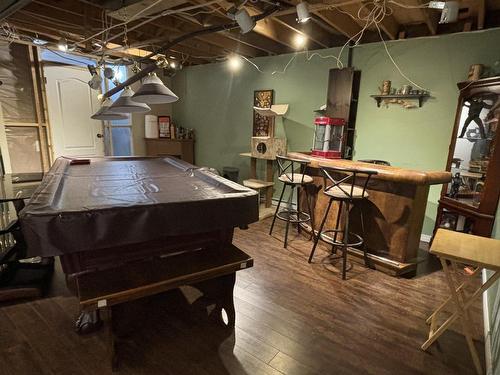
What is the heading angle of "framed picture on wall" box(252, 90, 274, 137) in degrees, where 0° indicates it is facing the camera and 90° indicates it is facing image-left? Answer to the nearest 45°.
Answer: approximately 0°

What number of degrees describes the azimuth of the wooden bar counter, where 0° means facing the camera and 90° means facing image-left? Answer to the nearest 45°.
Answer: approximately 45°

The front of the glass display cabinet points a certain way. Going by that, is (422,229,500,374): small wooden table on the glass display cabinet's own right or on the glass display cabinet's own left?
on the glass display cabinet's own left

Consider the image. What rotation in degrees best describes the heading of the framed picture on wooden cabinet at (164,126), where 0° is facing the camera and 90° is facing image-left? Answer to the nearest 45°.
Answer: approximately 0°

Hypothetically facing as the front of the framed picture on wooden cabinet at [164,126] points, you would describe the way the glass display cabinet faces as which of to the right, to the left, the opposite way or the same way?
to the right

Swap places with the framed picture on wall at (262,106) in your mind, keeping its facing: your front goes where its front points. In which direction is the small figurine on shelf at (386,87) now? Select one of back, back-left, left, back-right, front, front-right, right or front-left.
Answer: front-left
